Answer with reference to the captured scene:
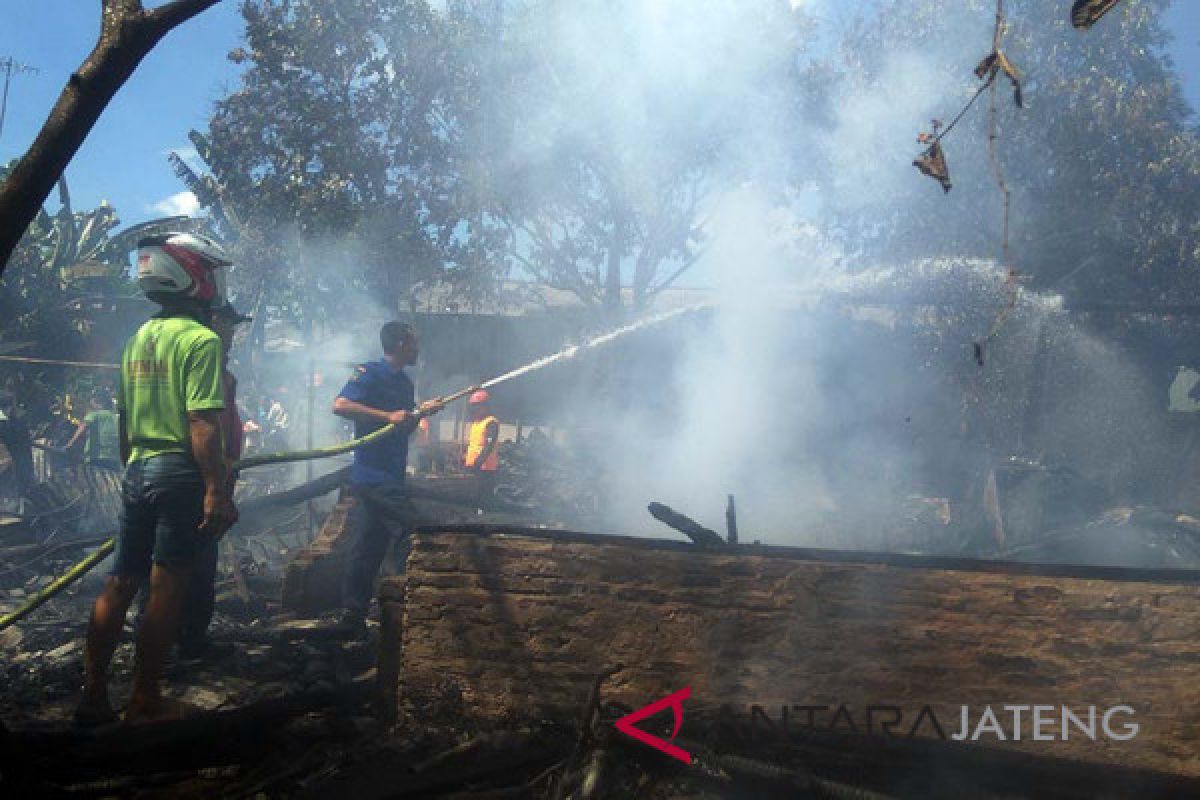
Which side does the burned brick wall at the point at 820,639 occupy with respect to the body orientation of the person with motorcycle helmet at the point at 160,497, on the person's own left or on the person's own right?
on the person's own right

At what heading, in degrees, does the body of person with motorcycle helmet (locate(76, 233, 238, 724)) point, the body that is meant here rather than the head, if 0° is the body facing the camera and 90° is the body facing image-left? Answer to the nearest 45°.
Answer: approximately 225°

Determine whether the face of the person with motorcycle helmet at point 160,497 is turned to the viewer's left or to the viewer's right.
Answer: to the viewer's right

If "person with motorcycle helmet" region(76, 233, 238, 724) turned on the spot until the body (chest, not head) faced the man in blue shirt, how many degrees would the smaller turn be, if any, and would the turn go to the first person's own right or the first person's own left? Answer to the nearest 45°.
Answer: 0° — they already face them

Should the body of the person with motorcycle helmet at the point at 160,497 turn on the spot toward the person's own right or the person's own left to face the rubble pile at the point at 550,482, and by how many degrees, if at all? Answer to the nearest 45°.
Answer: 0° — they already face it
